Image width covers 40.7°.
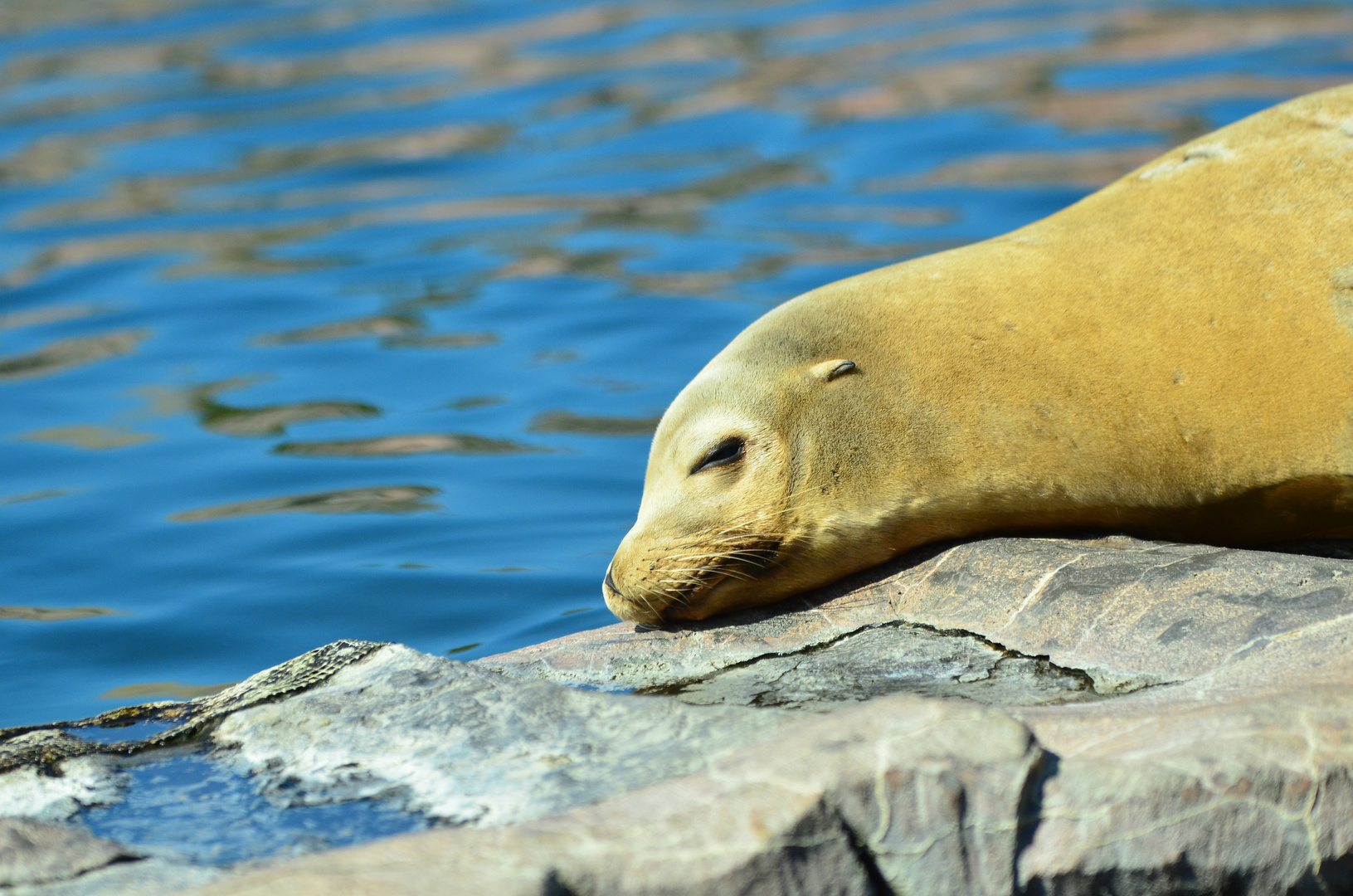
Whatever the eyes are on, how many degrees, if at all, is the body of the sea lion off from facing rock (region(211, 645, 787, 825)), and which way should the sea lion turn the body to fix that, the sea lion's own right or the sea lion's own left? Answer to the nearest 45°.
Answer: approximately 45° to the sea lion's own left

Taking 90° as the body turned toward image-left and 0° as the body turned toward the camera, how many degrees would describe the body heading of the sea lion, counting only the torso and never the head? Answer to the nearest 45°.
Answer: approximately 90°

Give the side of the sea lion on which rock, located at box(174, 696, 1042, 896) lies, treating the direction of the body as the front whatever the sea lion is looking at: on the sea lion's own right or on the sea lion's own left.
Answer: on the sea lion's own left
